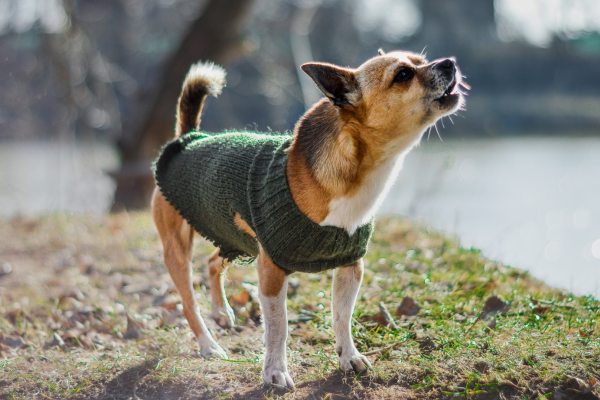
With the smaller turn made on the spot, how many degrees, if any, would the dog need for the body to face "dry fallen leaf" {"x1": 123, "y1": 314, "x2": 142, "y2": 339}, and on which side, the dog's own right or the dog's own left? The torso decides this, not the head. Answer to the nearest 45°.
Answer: approximately 180°

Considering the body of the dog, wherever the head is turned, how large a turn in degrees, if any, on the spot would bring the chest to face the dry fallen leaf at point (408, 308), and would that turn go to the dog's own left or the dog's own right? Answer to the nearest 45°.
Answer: approximately 90° to the dog's own left

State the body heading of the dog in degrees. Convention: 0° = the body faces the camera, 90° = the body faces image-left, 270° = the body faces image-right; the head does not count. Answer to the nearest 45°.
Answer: approximately 315°

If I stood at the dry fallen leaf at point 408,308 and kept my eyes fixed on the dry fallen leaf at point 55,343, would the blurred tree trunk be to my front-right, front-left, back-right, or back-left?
front-right

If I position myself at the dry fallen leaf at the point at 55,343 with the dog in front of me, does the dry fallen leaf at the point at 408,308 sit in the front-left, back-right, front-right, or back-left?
front-left

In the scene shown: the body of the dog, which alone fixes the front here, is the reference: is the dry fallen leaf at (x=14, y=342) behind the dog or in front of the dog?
behind
